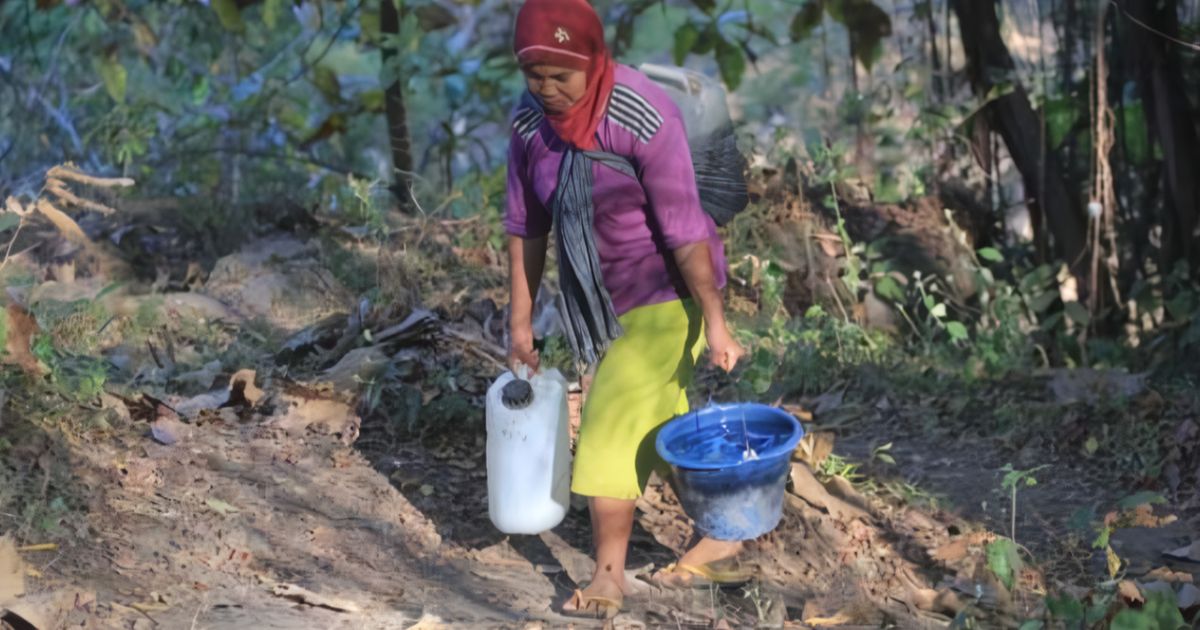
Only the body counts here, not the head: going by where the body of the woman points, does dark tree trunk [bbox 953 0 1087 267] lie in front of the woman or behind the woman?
behind

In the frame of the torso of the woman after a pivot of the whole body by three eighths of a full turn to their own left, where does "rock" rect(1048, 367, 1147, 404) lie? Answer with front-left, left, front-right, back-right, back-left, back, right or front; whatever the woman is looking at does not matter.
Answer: front-left

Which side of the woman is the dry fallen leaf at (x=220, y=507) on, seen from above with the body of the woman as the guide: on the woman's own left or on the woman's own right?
on the woman's own right

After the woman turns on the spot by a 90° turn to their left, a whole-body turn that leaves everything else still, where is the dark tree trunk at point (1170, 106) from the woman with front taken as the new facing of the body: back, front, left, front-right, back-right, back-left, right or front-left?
left

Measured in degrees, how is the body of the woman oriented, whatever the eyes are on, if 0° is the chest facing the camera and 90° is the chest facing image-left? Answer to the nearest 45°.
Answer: approximately 45°

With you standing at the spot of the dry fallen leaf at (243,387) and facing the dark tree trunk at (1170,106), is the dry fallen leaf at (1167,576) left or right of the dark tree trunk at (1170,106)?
right

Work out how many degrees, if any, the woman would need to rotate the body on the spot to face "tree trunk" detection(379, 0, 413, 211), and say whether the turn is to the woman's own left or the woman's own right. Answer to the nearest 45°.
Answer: approximately 135° to the woman's own right

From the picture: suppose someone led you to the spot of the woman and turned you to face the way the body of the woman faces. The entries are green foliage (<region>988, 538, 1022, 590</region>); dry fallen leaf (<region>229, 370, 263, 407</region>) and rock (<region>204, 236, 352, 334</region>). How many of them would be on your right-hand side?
2

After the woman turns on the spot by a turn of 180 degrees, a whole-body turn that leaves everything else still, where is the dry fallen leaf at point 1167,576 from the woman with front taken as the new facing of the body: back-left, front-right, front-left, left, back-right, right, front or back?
front-right
